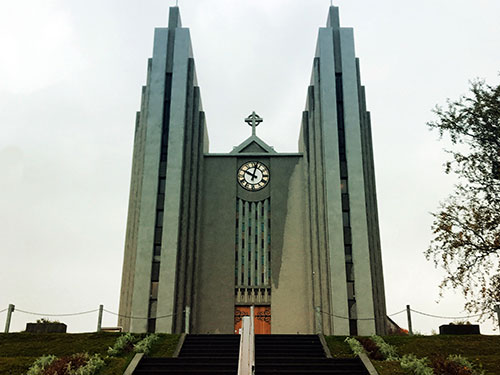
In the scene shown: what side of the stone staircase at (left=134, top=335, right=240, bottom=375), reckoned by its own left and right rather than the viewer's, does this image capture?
front

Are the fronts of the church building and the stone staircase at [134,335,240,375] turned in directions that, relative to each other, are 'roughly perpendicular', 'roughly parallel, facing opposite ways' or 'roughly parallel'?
roughly parallel

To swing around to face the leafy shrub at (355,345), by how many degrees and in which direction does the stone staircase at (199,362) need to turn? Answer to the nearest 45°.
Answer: approximately 90° to its left

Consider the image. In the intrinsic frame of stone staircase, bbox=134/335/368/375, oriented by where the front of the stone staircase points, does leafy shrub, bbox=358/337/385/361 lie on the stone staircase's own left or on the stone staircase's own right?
on the stone staircase's own left

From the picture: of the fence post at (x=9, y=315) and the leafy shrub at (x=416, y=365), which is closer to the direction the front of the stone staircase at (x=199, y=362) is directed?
the leafy shrub

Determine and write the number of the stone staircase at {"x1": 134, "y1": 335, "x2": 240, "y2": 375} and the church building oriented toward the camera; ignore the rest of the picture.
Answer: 2

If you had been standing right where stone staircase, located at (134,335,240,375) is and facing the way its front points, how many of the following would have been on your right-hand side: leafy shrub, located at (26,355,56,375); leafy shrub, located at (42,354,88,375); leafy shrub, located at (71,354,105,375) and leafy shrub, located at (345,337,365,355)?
3

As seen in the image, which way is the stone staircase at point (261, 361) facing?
toward the camera

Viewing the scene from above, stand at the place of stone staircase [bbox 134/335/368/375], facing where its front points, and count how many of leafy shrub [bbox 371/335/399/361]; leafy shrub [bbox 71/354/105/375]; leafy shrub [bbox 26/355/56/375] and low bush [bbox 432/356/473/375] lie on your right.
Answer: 2

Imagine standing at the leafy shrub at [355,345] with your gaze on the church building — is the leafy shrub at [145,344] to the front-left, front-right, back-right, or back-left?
front-left

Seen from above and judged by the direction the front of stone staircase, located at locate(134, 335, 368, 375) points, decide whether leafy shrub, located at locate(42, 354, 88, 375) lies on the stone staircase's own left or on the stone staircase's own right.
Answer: on the stone staircase's own right

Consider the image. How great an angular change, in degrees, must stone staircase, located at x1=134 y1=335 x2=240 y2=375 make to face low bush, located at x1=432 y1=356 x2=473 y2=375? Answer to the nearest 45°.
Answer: approximately 90° to its left

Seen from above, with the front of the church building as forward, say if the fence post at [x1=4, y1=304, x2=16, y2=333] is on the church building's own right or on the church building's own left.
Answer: on the church building's own right

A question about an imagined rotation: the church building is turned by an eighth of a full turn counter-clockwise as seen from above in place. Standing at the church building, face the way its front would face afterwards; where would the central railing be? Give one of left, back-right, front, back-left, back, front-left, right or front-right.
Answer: front-right

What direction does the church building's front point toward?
toward the camera

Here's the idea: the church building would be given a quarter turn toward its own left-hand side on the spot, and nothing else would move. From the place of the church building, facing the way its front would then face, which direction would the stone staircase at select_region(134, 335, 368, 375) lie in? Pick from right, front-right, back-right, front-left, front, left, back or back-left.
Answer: right

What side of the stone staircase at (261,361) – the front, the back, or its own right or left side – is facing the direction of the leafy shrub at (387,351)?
left

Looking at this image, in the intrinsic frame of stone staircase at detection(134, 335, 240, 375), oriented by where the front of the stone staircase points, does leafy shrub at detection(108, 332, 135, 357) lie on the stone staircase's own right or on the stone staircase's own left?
on the stone staircase's own right
